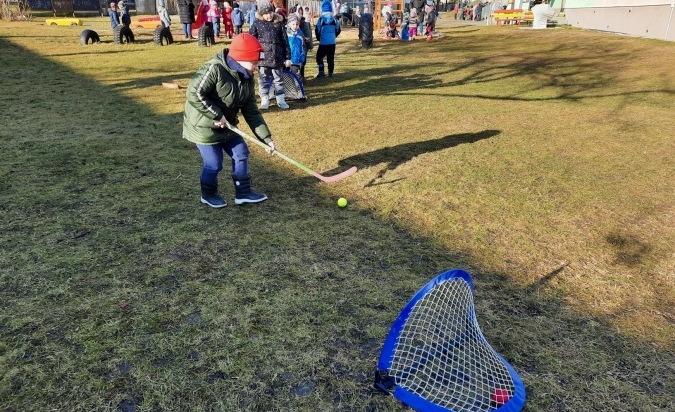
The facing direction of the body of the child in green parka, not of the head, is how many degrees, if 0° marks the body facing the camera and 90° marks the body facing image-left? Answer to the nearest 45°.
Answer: approximately 315°

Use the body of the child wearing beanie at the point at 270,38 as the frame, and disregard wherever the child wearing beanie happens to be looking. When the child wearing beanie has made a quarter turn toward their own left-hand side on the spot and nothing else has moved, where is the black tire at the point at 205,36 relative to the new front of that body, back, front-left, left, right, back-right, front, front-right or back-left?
left

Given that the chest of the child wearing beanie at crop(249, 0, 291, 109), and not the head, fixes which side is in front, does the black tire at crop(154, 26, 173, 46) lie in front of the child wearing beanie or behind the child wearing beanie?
behind

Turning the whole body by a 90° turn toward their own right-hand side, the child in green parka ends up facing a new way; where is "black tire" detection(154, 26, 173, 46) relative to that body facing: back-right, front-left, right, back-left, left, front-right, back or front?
back-right

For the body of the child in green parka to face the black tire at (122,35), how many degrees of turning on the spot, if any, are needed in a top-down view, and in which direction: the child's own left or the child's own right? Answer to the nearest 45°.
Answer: approximately 135° to the child's own left

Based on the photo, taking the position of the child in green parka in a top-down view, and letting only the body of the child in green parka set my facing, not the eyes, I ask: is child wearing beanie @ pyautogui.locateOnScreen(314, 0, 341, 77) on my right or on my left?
on my left

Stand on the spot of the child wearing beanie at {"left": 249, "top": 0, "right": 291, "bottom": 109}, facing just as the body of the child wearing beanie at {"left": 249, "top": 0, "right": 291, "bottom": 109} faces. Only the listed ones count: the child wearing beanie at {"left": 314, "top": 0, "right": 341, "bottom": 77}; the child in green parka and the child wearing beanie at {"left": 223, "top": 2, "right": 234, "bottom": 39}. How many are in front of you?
1

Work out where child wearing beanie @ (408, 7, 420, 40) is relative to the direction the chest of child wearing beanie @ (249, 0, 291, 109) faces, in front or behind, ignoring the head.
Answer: behind

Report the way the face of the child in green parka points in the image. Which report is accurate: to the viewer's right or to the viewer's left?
to the viewer's right

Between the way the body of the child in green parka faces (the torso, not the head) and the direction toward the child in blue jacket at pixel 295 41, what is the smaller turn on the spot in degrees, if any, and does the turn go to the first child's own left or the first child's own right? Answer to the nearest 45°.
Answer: approximately 135° to the first child's own left

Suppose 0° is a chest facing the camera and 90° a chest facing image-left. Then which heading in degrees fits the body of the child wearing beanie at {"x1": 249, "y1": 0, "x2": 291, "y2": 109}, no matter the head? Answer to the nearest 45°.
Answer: approximately 0°
